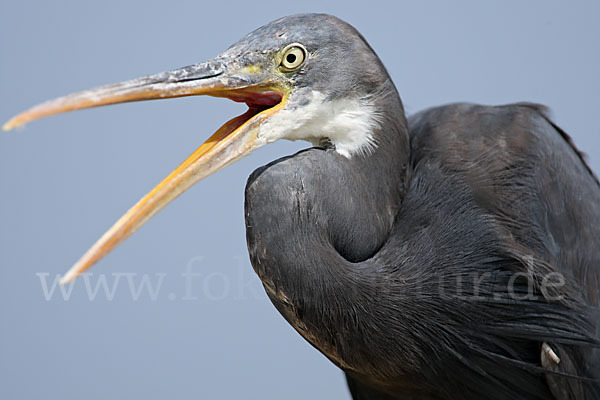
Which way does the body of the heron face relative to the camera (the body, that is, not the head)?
to the viewer's left
